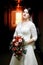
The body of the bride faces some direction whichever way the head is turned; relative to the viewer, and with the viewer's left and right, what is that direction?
facing the viewer and to the left of the viewer
